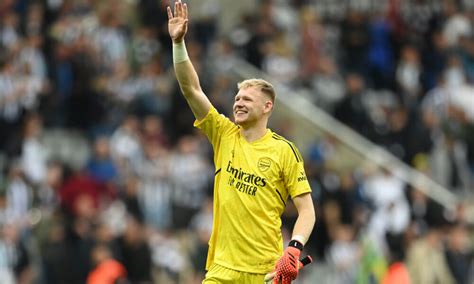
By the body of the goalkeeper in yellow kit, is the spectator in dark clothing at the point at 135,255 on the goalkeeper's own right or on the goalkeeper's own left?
on the goalkeeper's own right

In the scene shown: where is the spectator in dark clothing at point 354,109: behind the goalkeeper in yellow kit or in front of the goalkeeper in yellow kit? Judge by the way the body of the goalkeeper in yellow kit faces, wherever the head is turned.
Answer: behind

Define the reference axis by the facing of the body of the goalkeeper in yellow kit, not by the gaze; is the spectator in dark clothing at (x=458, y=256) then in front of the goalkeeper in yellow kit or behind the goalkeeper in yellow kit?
behind

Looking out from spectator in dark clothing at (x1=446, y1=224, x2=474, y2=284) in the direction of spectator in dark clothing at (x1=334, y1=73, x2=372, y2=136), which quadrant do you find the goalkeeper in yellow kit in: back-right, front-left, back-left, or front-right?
back-left

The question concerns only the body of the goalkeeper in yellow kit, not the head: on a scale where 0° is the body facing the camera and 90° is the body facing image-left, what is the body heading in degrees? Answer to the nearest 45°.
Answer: approximately 45°

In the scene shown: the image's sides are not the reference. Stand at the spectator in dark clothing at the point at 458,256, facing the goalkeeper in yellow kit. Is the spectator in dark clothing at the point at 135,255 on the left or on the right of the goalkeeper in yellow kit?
right

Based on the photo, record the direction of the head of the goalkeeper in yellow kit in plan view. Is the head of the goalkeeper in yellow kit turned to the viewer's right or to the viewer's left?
to the viewer's left
